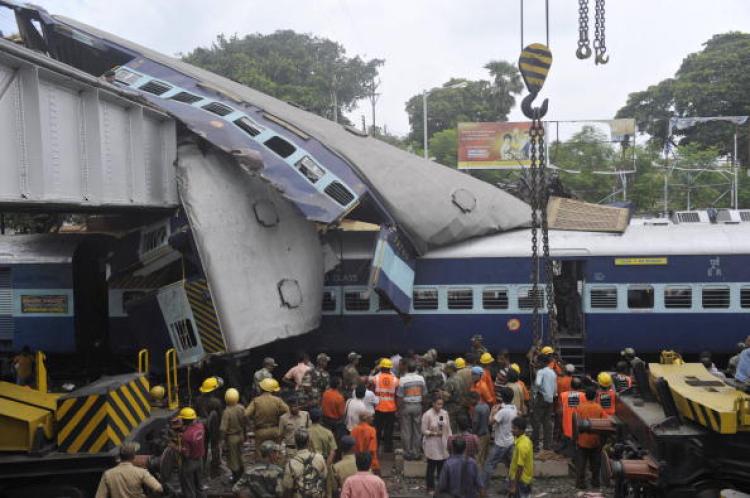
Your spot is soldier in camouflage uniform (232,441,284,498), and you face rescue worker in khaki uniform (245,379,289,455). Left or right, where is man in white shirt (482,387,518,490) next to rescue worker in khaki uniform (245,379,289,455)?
right

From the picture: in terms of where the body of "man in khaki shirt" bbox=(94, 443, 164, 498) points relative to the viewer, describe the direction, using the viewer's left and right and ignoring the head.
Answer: facing away from the viewer

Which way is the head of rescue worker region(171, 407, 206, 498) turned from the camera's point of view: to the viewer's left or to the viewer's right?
to the viewer's left

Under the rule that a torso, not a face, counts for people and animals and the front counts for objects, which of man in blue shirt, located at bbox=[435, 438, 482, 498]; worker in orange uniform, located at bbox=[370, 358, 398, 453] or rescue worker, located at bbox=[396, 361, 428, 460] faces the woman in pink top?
the man in blue shirt

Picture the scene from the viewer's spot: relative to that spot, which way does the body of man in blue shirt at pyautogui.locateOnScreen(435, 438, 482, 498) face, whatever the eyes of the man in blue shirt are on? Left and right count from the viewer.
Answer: facing away from the viewer

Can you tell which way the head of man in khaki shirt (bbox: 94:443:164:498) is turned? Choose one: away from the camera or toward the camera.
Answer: away from the camera

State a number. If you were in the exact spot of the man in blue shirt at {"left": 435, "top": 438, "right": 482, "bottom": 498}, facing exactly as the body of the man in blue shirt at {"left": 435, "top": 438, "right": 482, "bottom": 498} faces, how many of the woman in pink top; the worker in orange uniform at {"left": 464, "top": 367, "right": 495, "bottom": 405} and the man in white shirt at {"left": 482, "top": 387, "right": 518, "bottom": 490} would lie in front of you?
3
